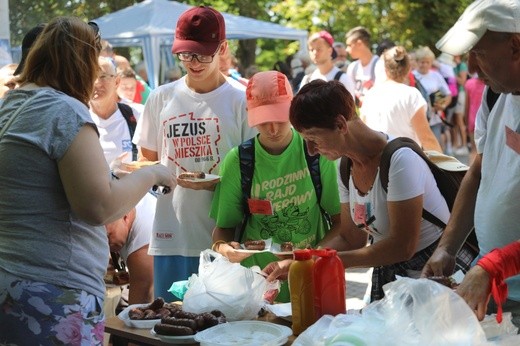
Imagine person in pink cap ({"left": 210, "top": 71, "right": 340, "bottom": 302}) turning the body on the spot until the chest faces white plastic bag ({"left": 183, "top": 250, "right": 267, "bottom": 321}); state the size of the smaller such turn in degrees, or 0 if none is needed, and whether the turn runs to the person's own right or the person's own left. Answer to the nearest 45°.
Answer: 0° — they already face it

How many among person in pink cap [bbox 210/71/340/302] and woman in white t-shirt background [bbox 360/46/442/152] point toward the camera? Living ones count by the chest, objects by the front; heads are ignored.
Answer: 1

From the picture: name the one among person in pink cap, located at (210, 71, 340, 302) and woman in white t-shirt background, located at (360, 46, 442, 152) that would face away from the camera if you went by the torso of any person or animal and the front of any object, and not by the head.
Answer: the woman in white t-shirt background

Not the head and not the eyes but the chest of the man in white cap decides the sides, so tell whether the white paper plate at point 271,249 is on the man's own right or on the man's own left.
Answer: on the man's own right

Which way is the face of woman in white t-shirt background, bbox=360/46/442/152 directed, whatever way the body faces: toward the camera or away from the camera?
away from the camera

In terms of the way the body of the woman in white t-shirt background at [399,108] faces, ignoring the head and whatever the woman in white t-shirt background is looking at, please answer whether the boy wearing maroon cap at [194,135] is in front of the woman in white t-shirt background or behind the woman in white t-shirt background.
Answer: behind

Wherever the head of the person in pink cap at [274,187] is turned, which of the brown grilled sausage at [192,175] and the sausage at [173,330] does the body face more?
the sausage

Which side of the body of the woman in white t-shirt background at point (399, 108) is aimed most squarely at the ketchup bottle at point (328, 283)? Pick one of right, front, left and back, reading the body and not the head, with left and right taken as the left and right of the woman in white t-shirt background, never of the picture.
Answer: back

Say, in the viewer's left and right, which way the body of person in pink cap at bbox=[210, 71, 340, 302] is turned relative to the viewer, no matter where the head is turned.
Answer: facing the viewer

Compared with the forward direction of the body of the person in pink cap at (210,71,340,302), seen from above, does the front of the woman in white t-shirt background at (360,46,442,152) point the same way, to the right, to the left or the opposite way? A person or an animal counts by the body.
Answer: the opposite way

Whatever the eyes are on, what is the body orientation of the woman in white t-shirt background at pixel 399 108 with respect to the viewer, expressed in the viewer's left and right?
facing away from the viewer

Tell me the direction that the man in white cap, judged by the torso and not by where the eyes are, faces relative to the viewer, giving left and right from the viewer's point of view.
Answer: facing the viewer and to the left of the viewer

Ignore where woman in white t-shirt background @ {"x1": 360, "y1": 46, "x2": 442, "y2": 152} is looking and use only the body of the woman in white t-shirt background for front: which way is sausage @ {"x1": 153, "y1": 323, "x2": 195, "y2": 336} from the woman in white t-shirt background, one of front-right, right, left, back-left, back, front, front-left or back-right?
back

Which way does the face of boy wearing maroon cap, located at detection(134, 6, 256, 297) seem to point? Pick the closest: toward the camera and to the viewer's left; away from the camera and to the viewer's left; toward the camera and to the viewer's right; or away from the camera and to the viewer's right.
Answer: toward the camera and to the viewer's left

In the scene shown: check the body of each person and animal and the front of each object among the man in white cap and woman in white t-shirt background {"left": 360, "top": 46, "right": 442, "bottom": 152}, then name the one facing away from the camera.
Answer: the woman in white t-shirt background

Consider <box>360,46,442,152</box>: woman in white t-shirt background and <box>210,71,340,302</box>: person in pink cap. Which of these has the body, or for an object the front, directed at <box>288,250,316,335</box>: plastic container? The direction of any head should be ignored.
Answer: the person in pink cap

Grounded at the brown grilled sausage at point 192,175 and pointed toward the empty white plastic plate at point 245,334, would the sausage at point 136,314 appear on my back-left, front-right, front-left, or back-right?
front-right
